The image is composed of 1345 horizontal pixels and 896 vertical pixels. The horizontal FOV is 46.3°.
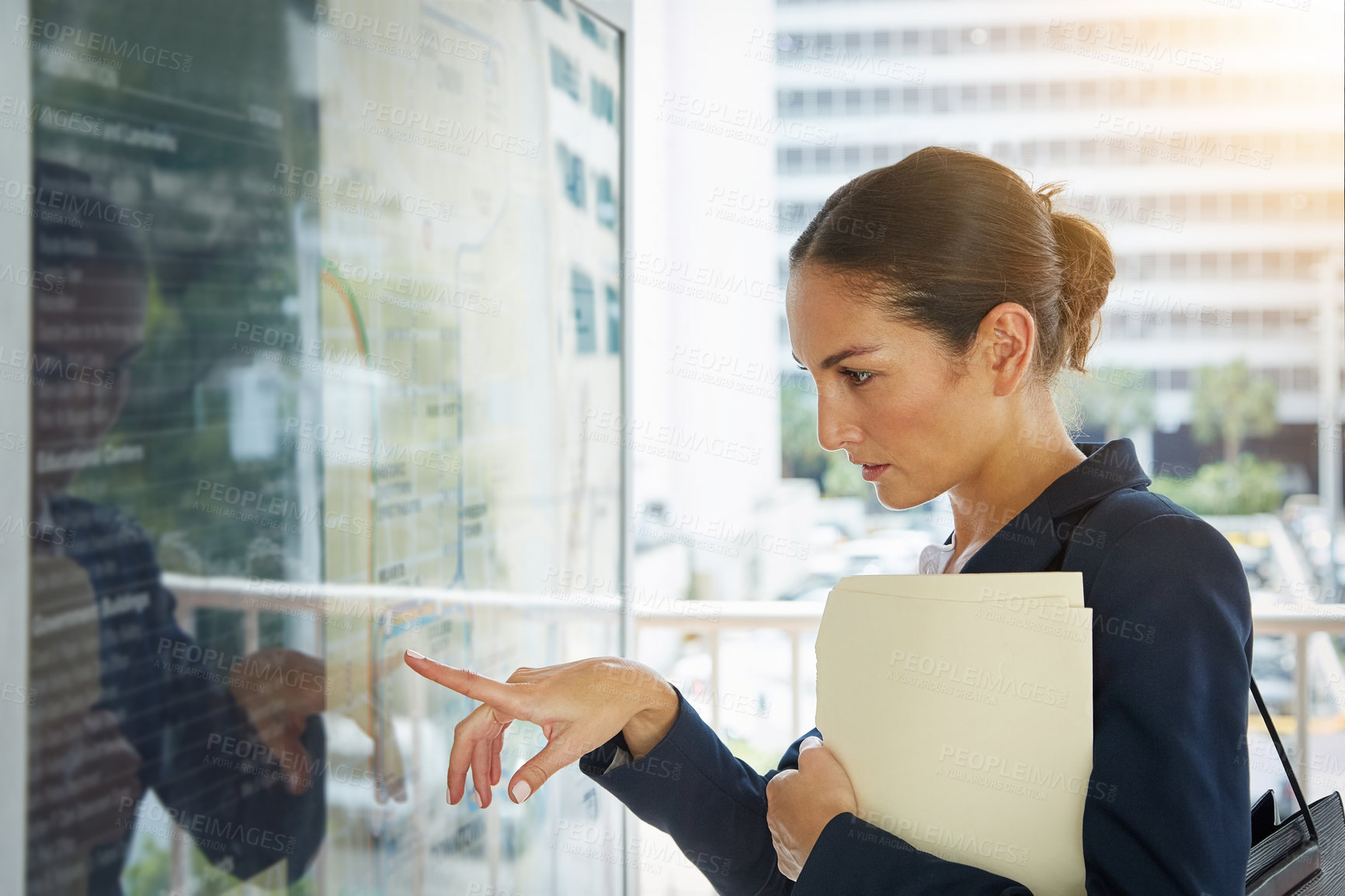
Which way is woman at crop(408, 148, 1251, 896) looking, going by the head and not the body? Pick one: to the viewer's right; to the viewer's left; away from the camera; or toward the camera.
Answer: to the viewer's left

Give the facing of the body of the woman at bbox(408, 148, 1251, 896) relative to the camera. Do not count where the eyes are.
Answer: to the viewer's left

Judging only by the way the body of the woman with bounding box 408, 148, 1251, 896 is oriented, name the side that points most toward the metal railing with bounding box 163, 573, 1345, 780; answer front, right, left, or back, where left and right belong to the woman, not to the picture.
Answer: right
